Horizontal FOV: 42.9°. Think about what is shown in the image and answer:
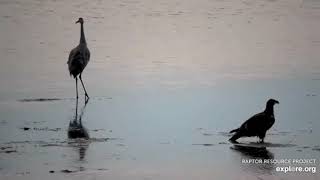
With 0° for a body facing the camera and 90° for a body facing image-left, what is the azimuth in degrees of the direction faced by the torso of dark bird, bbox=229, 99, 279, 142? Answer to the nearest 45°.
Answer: approximately 270°
